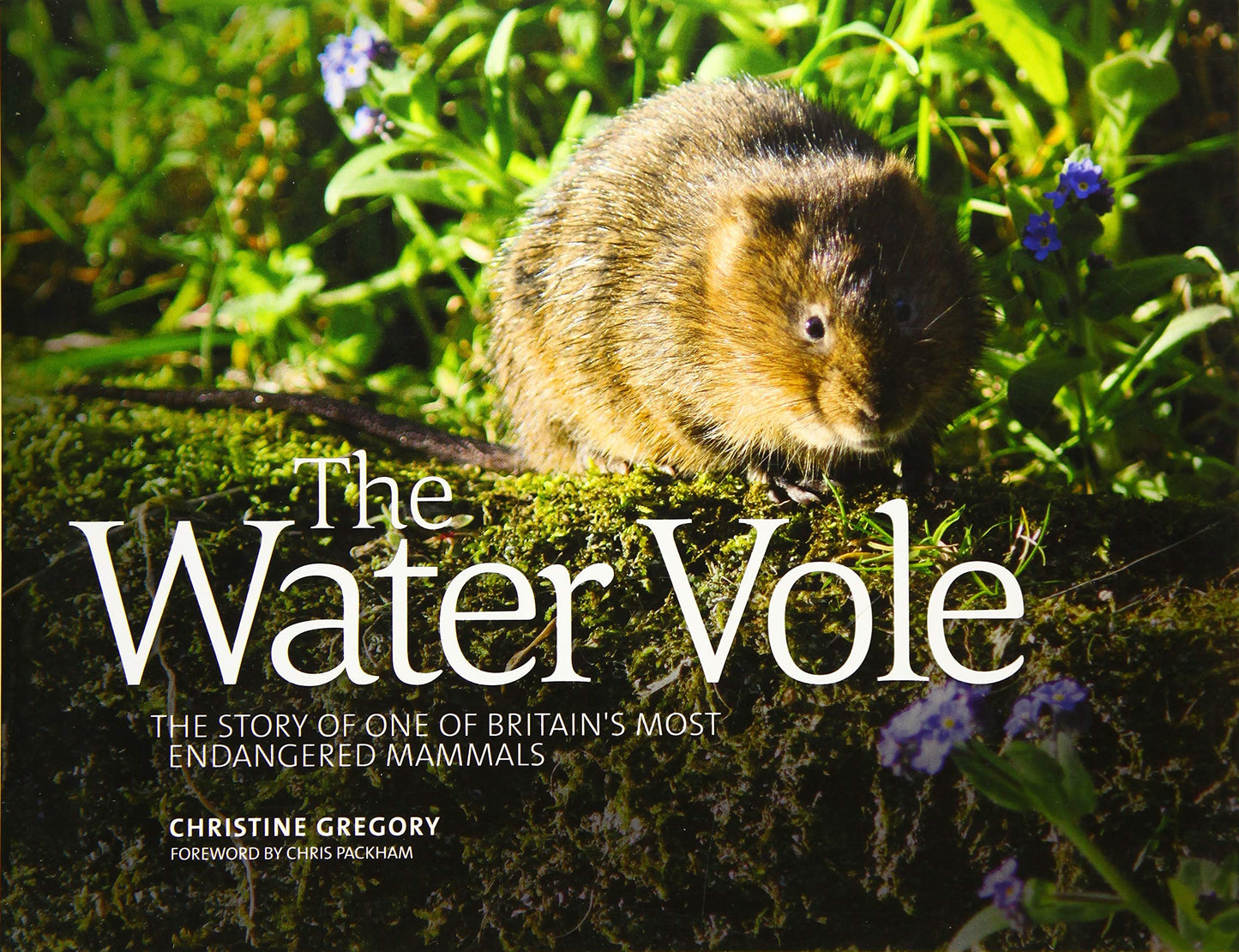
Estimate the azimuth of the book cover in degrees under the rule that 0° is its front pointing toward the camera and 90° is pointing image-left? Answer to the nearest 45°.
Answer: approximately 0°

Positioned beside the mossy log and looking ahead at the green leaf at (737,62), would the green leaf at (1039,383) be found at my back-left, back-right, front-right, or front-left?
front-right

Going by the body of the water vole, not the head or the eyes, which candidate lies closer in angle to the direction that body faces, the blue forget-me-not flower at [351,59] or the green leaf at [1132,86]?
the green leaf

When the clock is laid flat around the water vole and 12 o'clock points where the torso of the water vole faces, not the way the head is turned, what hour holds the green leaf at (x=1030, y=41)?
The green leaf is roughly at 9 o'clock from the water vole.

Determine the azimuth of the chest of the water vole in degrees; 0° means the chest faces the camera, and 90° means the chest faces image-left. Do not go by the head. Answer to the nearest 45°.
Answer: approximately 315°
